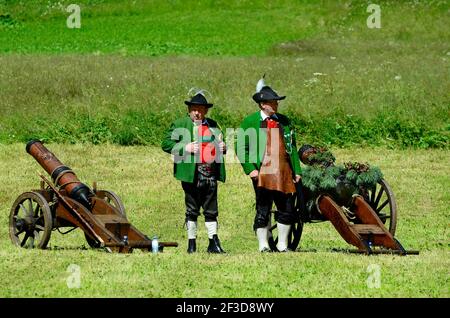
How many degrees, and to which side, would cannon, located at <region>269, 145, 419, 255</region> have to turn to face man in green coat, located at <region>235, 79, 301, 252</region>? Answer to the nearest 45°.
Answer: approximately 45° to its left

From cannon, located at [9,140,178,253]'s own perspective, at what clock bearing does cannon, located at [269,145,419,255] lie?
cannon, located at [269,145,419,255] is roughly at 5 o'clock from cannon, located at [9,140,178,253].

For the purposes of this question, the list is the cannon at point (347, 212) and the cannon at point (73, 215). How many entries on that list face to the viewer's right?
0

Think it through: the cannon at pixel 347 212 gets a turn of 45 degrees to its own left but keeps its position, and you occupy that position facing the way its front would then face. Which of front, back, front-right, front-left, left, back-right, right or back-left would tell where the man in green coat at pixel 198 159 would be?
front

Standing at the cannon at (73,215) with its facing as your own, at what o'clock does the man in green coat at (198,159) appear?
The man in green coat is roughly at 5 o'clock from the cannon.

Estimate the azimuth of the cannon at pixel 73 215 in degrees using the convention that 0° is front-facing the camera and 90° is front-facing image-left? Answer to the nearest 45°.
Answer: approximately 135°

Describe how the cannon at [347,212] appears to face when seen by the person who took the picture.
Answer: facing away from the viewer and to the left of the viewer

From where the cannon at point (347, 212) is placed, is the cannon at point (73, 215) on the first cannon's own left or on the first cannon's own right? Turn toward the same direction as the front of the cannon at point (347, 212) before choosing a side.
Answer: on the first cannon's own left

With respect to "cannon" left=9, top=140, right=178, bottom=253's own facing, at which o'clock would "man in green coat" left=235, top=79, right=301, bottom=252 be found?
The man in green coat is roughly at 5 o'clock from the cannon.
